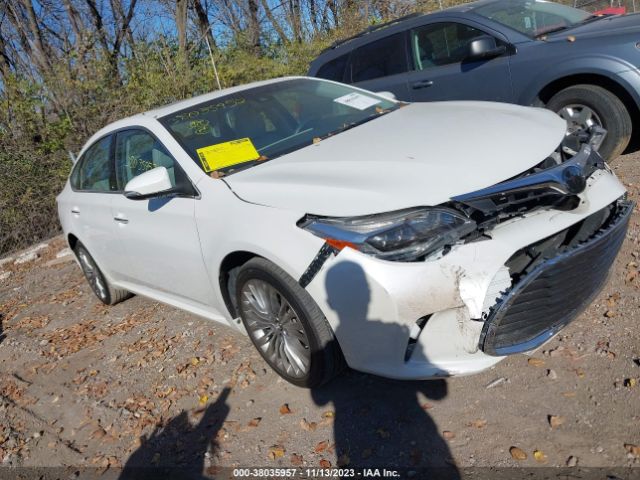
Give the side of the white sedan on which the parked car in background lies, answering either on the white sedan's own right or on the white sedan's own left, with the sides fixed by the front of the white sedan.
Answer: on the white sedan's own left

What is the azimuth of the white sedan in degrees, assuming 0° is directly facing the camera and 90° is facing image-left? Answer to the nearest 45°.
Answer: approximately 315°
